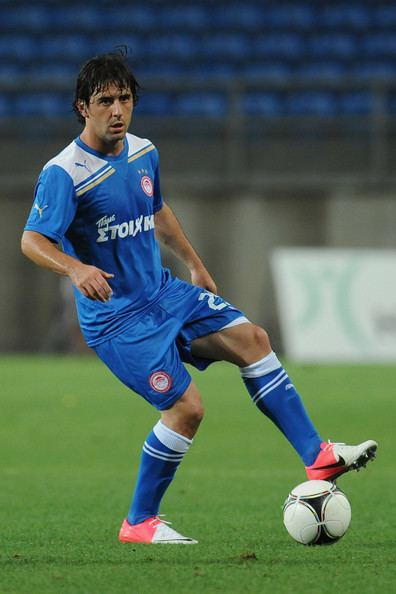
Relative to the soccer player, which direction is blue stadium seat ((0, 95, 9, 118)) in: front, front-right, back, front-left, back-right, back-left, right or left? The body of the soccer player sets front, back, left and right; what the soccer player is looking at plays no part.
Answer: back-left

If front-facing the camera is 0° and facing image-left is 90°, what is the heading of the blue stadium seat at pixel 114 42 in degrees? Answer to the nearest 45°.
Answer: approximately 0°

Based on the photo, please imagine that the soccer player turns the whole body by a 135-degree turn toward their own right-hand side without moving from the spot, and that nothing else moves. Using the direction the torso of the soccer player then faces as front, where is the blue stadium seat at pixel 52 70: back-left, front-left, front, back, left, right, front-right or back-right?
right

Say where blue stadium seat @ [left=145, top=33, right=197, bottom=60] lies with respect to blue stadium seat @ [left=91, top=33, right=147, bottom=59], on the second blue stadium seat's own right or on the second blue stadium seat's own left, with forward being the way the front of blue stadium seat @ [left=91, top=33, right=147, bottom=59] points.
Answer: on the second blue stadium seat's own left

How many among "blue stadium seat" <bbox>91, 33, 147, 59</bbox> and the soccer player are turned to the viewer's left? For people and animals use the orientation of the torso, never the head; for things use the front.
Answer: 0

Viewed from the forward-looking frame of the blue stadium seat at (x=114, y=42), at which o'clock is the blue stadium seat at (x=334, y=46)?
the blue stadium seat at (x=334, y=46) is roughly at 9 o'clock from the blue stadium seat at (x=114, y=42).

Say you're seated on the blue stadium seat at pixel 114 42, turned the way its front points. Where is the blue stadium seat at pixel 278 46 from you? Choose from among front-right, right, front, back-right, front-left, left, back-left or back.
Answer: left

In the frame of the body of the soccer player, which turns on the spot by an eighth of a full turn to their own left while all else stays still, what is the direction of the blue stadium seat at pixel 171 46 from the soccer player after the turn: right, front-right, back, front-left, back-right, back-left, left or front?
left

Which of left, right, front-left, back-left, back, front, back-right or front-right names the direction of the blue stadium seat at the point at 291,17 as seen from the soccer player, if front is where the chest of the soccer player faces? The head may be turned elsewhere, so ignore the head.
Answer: back-left

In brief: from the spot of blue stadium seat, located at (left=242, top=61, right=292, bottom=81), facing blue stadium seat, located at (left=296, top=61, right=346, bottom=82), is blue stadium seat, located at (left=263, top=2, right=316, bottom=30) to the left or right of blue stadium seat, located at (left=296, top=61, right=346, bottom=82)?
left

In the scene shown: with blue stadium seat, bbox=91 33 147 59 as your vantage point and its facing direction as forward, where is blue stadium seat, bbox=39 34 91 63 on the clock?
blue stadium seat, bbox=39 34 91 63 is roughly at 3 o'clock from blue stadium seat, bbox=91 33 147 59.

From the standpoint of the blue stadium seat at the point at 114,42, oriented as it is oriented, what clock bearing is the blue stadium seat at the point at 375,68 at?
the blue stadium seat at the point at 375,68 is roughly at 9 o'clock from the blue stadium seat at the point at 114,42.

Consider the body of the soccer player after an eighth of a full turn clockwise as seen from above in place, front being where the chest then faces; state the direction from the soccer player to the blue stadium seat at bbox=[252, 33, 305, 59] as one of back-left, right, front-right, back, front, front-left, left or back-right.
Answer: back

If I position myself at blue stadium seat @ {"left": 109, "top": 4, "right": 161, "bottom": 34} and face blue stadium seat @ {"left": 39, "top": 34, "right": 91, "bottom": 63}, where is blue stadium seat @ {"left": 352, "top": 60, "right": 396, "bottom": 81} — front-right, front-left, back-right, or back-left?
back-left

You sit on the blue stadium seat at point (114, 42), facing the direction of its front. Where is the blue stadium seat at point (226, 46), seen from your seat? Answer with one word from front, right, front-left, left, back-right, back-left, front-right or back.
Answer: left

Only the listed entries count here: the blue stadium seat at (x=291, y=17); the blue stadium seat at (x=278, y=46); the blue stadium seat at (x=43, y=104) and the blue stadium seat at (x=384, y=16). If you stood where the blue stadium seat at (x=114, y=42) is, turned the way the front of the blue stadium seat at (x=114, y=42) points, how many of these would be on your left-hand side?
3

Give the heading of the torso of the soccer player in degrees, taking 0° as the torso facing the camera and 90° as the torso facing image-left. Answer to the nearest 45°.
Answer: approximately 315°
